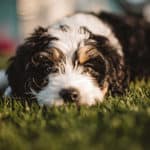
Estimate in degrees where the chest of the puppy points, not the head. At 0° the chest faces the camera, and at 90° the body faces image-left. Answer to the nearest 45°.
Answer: approximately 45°
